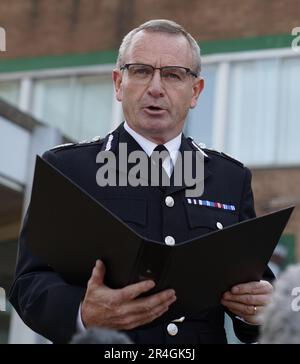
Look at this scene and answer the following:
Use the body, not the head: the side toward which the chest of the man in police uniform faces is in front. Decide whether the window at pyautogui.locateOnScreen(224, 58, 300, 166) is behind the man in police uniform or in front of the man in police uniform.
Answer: behind

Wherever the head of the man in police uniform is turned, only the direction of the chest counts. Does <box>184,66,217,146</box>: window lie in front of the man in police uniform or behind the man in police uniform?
behind

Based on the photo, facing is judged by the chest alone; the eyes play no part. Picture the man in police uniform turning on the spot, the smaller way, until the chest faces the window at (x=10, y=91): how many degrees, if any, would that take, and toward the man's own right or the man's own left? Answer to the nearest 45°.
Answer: approximately 180°

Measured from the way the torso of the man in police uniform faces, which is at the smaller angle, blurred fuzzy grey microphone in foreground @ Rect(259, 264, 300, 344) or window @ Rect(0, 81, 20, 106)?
the blurred fuzzy grey microphone in foreground

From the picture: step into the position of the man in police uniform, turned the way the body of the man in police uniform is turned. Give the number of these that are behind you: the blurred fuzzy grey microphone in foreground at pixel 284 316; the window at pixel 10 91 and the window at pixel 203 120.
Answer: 2

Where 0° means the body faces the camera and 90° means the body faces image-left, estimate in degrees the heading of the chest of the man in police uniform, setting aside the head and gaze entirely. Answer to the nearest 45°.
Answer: approximately 0°

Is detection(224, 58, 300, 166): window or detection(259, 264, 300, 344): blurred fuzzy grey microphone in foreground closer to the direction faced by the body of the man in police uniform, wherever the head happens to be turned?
the blurred fuzzy grey microphone in foreground

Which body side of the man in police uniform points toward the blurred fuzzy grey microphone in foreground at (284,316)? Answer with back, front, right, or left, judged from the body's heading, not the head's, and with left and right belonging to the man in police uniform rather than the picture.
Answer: front
